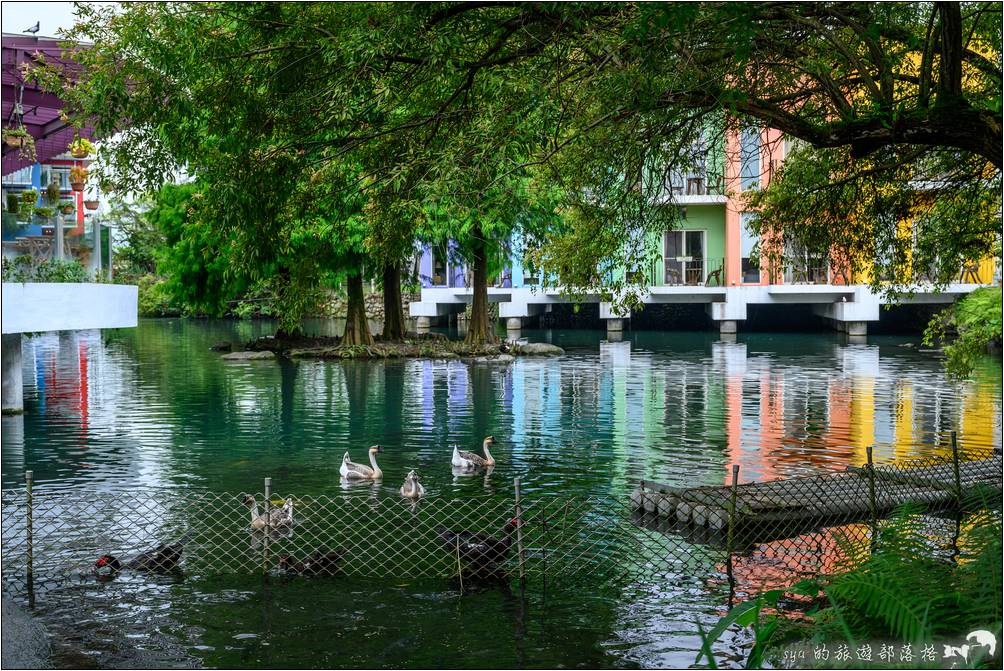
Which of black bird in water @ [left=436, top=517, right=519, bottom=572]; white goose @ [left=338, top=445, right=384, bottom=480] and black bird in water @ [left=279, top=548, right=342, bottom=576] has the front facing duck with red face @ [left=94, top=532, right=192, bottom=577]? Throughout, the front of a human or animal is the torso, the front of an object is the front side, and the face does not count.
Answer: black bird in water @ [left=279, top=548, right=342, bottom=576]

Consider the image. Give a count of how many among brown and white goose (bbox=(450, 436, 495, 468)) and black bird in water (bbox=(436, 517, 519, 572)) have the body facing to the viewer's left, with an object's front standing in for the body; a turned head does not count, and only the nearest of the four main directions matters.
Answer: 0

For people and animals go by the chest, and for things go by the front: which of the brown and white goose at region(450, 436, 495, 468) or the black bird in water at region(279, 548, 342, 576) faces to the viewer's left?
the black bird in water

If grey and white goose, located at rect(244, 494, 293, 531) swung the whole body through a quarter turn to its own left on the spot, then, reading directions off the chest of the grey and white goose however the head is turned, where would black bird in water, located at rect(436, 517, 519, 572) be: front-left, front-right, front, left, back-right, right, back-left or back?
front-left

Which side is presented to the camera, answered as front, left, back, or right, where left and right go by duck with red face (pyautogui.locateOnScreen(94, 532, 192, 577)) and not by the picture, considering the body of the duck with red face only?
left

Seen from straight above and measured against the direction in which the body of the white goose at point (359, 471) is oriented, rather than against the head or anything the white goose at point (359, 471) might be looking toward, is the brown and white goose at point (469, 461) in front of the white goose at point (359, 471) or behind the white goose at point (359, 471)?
in front

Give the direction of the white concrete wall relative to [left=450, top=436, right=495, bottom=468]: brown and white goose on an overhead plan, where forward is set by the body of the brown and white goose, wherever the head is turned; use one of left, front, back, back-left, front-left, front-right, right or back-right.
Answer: back

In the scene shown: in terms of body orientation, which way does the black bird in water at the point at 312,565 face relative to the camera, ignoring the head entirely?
to the viewer's left

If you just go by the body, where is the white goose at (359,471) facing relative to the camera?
to the viewer's right

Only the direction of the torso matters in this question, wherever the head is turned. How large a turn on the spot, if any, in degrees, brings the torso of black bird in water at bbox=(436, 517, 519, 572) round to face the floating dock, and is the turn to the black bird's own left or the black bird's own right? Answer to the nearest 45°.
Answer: approximately 45° to the black bird's own left

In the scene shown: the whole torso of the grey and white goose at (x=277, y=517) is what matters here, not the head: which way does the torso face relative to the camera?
to the viewer's left

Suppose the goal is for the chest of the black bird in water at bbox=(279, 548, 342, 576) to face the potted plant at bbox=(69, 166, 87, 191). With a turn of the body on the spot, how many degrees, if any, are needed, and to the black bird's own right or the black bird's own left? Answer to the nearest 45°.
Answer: approximately 90° to the black bird's own right

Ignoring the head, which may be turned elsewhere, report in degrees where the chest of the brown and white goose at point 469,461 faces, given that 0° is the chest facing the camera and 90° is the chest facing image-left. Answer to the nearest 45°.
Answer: approximately 270°

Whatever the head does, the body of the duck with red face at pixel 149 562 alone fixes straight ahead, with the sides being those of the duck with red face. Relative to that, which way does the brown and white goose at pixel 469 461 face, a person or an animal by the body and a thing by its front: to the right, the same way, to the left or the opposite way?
the opposite way

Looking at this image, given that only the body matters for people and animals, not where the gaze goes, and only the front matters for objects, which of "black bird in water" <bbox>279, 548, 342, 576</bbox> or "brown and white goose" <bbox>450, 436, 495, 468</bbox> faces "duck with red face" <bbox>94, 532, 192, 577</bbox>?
the black bird in water

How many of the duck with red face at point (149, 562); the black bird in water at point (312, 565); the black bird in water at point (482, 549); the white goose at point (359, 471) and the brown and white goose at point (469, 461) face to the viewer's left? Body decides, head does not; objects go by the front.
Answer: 2
